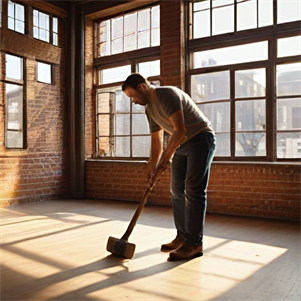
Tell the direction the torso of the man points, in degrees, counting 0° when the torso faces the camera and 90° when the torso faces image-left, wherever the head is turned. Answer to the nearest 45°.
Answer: approximately 90°

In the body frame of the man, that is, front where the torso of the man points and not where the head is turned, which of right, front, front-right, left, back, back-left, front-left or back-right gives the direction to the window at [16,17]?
front-right

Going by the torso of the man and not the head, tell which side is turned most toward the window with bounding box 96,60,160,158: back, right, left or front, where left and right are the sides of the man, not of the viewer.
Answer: right

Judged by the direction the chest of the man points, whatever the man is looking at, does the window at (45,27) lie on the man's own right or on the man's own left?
on the man's own right

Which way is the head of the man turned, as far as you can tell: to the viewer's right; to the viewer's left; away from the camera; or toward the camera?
to the viewer's left

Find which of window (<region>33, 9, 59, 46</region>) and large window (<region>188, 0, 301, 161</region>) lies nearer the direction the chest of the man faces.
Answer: the window

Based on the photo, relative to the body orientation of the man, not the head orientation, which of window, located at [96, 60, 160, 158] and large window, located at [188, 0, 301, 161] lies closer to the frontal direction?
the window

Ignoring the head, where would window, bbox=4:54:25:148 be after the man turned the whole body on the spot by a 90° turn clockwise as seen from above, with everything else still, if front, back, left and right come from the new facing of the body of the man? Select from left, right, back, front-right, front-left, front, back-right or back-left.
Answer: front-left

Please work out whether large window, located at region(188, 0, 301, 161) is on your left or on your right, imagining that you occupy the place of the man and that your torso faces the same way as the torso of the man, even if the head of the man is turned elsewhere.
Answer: on your right

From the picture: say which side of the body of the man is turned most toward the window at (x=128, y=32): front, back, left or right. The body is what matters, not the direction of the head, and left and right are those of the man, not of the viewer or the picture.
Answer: right
